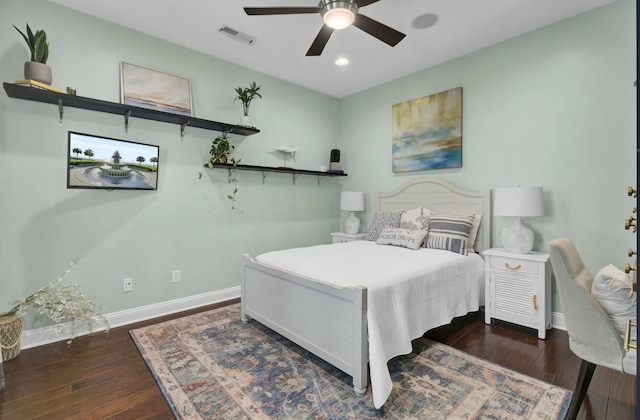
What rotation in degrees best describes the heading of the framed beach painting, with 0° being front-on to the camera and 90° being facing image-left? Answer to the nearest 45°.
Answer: approximately 315°

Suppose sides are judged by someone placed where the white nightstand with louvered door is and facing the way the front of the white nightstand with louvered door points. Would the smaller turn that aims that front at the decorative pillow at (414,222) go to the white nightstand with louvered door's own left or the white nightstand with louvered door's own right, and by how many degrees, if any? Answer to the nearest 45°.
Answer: approximately 45° to the white nightstand with louvered door's own right

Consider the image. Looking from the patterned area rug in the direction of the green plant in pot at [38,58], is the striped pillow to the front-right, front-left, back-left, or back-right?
back-right

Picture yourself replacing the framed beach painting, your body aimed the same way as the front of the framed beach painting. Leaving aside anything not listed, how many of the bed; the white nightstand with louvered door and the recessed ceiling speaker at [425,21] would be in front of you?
3

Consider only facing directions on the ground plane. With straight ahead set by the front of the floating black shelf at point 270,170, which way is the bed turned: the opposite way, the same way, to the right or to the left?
to the right

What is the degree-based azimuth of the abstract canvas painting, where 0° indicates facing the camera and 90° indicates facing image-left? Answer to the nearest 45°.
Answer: approximately 45°

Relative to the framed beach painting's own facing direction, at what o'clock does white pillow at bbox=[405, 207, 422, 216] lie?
The white pillow is roughly at 11 o'clock from the framed beach painting.

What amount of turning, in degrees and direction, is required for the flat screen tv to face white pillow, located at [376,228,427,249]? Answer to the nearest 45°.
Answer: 0° — it already faces it

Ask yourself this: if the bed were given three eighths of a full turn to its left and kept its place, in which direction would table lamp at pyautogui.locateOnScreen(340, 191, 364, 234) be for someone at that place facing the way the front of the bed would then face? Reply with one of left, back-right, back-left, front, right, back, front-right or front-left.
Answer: left

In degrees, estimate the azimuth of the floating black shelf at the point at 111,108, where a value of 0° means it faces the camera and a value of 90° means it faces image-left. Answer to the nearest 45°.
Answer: approximately 315°

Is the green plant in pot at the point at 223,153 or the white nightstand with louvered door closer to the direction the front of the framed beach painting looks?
the white nightstand with louvered door
